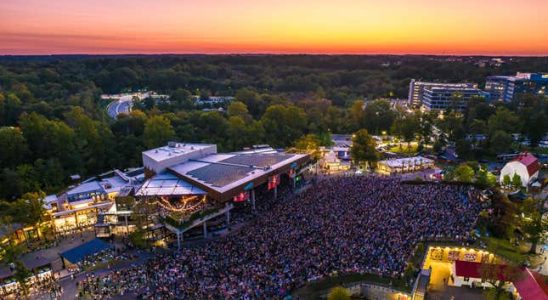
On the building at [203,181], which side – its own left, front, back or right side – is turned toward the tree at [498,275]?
front

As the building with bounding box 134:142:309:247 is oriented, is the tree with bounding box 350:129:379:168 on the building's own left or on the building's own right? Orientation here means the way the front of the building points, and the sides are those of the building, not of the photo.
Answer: on the building's own left

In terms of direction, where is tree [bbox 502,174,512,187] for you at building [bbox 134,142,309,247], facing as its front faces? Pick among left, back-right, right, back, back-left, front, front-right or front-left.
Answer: front-left

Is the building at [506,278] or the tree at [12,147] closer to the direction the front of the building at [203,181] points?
the building

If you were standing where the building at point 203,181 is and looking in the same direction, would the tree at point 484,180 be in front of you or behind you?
in front

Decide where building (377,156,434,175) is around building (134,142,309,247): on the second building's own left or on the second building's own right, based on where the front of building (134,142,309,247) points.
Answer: on the second building's own left

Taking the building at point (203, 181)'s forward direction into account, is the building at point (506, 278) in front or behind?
in front

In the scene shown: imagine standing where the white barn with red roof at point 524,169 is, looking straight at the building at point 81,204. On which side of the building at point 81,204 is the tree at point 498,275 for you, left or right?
left

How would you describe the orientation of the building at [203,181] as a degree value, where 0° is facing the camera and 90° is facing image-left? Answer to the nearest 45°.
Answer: approximately 315°

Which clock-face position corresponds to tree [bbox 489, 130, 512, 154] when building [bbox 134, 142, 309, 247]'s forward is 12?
The tree is roughly at 10 o'clock from the building.

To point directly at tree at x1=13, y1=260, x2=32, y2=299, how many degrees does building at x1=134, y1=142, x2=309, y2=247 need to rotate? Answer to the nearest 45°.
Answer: approximately 90° to its right

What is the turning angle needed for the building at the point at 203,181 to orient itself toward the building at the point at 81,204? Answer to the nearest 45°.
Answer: approximately 135° to its right

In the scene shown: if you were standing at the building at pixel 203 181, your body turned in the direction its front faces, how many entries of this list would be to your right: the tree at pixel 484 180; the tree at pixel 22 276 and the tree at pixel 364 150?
1

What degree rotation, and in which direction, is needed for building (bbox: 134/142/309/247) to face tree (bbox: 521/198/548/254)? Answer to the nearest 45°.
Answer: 0° — it already faces it

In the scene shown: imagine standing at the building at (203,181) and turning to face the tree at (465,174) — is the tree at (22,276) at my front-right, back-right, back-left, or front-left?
back-right
